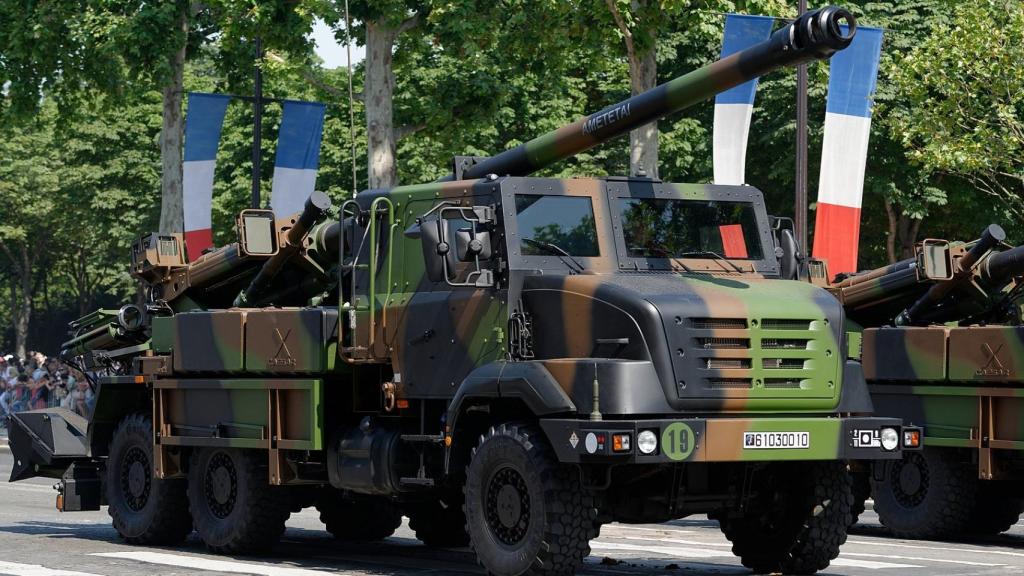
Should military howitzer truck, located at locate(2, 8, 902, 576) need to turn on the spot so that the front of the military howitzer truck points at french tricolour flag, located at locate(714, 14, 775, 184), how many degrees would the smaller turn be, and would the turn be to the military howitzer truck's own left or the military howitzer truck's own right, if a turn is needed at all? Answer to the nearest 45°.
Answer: approximately 135° to the military howitzer truck's own left

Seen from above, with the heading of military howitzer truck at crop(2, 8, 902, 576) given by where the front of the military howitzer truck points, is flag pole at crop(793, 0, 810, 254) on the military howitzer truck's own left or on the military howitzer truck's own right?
on the military howitzer truck's own left

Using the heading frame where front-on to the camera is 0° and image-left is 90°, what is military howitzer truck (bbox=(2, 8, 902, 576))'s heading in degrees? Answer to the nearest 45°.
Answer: approximately 315°

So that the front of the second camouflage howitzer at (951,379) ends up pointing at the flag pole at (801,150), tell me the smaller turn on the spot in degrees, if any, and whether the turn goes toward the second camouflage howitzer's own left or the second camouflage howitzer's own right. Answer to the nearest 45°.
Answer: approximately 135° to the second camouflage howitzer's own left

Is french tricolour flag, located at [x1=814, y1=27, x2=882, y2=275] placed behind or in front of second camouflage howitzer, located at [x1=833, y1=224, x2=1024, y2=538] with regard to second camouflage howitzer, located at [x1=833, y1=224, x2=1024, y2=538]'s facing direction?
behind

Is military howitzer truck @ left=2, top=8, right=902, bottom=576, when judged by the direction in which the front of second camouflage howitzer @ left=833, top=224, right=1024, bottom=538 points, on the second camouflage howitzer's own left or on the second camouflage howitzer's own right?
on the second camouflage howitzer's own right

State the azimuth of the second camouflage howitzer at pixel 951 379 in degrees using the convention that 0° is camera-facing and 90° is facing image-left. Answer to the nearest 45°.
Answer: approximately 315°

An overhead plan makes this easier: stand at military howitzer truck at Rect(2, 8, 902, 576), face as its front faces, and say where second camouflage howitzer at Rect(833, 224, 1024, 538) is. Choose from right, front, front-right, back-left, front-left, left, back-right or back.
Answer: left

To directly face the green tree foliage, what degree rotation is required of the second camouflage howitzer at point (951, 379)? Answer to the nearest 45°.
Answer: approximately 135° to its left

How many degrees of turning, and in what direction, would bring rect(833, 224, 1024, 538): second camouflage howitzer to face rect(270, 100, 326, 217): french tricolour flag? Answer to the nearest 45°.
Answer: approximately 180°

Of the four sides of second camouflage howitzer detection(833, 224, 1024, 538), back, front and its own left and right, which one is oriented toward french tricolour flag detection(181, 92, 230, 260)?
back
